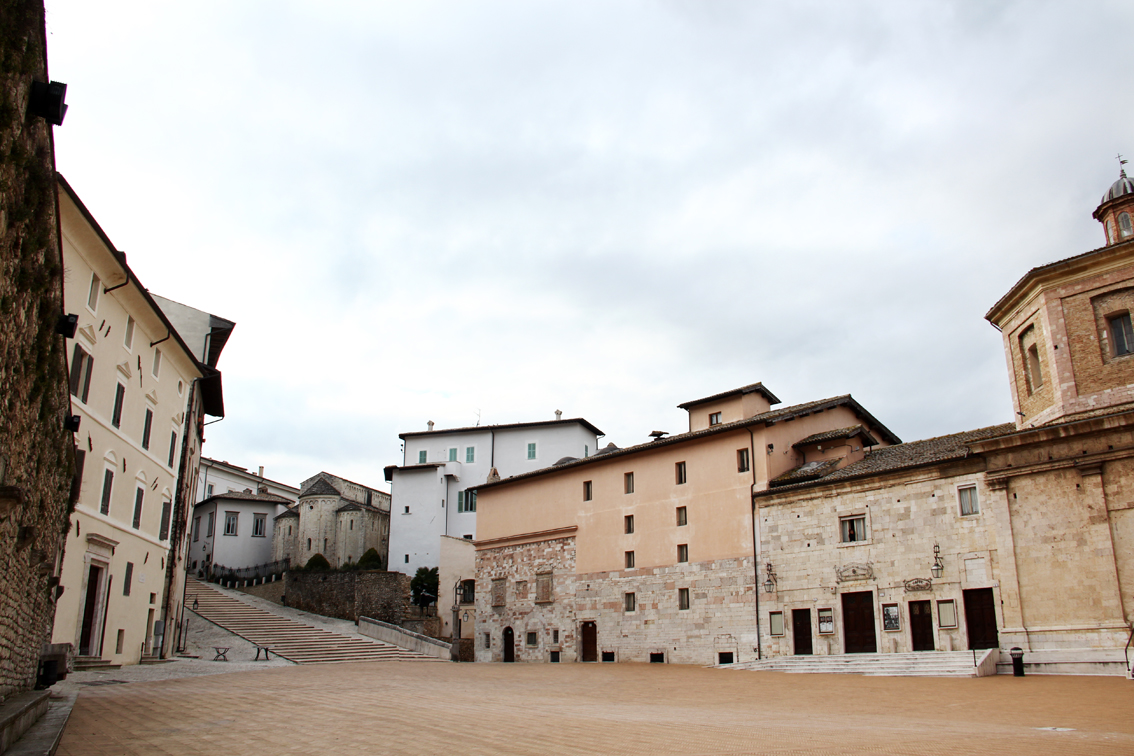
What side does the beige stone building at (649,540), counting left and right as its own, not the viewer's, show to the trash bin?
left

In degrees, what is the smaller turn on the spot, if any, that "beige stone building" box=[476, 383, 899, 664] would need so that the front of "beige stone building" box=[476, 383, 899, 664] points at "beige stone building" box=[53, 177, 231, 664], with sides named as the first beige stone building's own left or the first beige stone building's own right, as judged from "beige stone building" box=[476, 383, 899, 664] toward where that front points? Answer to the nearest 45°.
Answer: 0° — it already faces it

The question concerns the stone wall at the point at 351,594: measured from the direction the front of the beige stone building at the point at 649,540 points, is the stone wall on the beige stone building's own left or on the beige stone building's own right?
on the beige stone building's own right

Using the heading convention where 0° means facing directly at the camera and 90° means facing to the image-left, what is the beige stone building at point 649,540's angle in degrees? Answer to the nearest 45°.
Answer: approximately 45°

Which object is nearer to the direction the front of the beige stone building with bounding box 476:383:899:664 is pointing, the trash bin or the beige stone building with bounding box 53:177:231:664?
the beige stone building

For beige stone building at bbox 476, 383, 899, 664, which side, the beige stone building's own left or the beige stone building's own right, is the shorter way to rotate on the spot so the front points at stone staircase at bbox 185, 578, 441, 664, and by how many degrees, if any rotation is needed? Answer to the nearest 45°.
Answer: approximately 45° to the beige stone building's own right

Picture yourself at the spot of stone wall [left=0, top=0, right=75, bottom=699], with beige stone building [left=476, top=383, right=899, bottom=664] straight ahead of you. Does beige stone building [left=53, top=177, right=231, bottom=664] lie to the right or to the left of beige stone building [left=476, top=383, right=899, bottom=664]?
left

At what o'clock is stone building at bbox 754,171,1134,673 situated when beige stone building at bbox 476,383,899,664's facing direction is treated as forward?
The stone building is roughly at 9 o'clock from the beige stone building.

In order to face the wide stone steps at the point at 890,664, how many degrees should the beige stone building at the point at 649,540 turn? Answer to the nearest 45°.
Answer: approximately 90° to its left

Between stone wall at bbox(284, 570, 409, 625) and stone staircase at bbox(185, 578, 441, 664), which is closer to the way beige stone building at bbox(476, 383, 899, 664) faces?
the stone staircase
